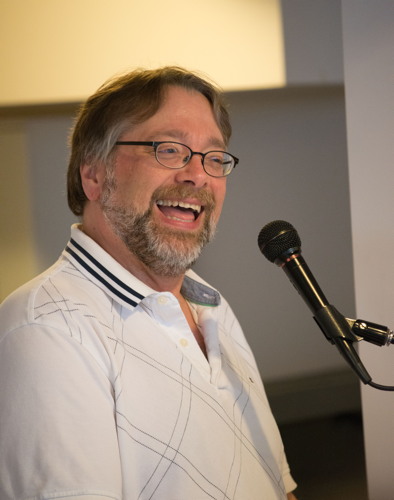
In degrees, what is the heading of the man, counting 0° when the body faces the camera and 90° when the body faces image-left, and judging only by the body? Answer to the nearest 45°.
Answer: approximately 315°

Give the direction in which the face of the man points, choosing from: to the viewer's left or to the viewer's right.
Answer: to the viewer's right
